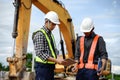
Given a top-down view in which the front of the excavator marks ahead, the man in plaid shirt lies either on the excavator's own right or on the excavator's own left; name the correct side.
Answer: on the excavator's own left

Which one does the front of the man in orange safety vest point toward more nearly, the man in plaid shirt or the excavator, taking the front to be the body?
the man in plaid shirt

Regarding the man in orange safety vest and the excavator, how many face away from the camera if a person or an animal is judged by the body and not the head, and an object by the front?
0

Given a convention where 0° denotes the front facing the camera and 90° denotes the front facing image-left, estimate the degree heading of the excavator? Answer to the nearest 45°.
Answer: approximately 45°

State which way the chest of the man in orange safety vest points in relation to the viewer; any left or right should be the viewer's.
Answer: facing the viewer and to the left of the viewer
